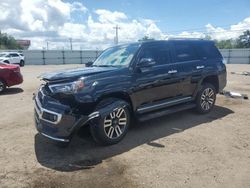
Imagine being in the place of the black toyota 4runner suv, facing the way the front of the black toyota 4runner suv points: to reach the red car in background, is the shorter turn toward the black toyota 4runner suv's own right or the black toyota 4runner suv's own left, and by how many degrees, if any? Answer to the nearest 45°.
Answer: approximately 90° to the black toyota 4runner suv's own right

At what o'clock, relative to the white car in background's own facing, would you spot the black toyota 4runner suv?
The black toyota 4runner suv is roughly at 9 o'clock from the white car in background.

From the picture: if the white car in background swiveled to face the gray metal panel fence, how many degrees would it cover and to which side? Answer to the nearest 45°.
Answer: approximately 135° to its right

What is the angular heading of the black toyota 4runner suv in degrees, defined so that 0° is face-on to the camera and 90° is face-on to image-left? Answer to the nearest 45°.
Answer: approximately 45°

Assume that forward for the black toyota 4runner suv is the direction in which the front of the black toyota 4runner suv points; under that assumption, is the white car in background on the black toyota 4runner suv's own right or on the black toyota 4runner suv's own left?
on the black toyota 4runner suv's own right

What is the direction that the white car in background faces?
to the viewer's left
